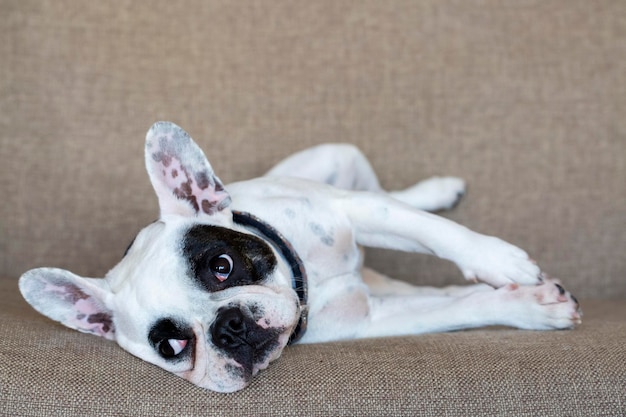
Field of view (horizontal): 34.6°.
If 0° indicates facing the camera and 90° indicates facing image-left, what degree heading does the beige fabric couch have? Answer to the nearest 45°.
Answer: approximately 0°
